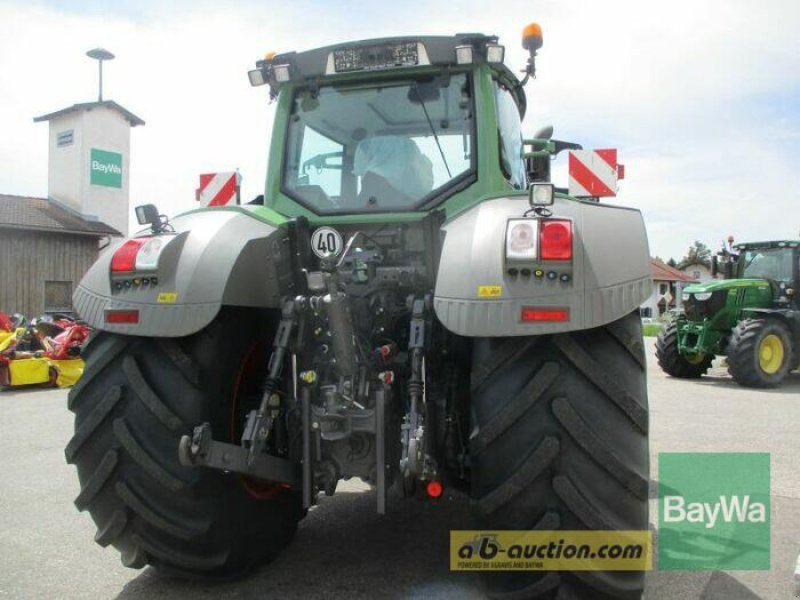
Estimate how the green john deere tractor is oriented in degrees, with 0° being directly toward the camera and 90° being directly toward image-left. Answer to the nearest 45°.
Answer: approximately 45°
